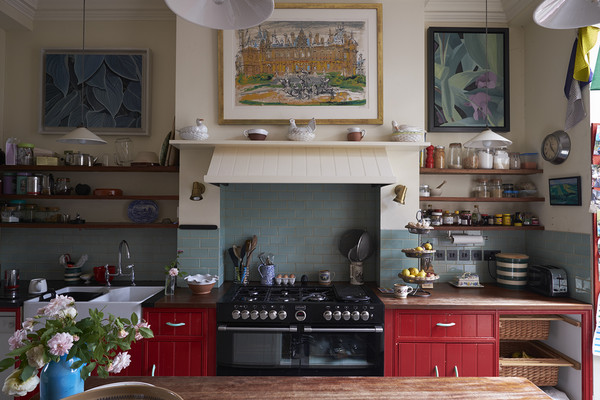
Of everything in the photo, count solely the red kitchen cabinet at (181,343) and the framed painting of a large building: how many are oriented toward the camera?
2

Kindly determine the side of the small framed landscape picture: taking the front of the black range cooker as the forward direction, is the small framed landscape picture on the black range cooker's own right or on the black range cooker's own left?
on the black range cooker's own left

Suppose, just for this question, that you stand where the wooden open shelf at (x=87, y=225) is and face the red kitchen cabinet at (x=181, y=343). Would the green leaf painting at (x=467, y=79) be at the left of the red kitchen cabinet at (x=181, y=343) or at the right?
left

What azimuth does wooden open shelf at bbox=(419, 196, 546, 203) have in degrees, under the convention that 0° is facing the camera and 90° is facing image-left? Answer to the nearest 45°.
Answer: approximately 0°

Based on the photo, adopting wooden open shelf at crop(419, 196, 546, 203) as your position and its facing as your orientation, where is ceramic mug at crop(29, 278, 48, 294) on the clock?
The ceramic mug is roughly at 2 o'clock from the wooden open shelf.

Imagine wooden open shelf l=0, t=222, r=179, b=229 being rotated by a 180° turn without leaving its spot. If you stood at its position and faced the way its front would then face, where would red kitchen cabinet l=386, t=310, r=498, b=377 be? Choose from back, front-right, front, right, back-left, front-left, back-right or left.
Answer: back-right
